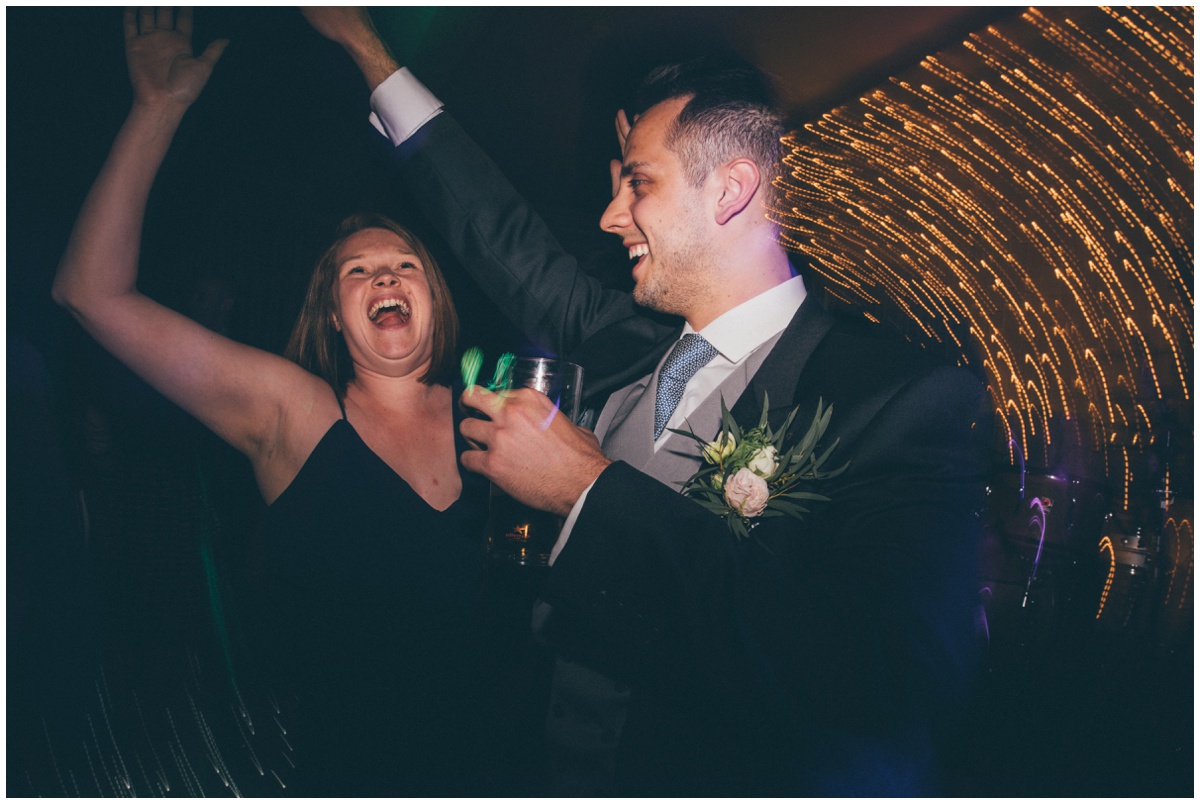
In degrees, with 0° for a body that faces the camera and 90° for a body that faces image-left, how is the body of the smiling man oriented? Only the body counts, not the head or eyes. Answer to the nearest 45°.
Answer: approximately 45°

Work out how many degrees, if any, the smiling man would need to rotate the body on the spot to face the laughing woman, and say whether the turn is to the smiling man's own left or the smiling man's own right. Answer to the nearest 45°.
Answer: approximately 90° to the smiling man's own right

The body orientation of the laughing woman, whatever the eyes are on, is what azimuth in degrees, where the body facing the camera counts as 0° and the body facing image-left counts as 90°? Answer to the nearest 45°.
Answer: approximately 315°
